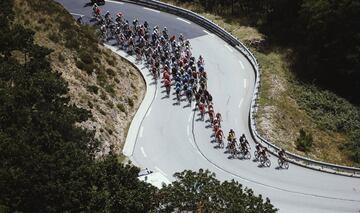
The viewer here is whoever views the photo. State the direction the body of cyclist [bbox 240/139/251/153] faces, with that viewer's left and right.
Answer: facing the viewer and to the right of the viewer

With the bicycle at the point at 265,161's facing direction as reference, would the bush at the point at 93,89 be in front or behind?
behind

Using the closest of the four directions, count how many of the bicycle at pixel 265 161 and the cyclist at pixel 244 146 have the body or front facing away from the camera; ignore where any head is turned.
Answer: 0

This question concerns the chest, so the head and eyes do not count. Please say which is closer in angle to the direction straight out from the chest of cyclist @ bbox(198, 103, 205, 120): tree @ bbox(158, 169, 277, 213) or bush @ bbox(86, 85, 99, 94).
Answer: the tree

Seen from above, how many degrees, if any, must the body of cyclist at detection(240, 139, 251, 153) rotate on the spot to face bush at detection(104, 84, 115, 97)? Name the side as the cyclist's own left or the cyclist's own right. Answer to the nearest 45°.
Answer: approximately 135° to the cyclist's own right

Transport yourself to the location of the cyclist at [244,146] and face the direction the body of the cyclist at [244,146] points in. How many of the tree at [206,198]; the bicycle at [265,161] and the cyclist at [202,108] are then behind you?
1

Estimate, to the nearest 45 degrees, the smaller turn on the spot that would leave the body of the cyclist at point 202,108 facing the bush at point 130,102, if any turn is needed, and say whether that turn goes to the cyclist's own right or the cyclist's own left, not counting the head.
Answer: approximately 90° to the cyclist's own right

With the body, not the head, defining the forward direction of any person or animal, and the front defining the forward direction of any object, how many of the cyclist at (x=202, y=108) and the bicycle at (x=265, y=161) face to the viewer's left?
0

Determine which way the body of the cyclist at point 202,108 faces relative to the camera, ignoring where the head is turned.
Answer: toward the camera

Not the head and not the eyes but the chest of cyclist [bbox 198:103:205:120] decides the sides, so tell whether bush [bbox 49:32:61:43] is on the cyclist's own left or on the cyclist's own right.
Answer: on the cyclist's own right

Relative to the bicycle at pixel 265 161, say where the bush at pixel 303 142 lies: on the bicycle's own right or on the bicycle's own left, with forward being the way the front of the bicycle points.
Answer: on the bicycle's own left

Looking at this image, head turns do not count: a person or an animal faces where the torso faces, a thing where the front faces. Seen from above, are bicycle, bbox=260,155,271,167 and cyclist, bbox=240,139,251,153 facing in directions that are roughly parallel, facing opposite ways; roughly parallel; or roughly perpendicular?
roughly parallel

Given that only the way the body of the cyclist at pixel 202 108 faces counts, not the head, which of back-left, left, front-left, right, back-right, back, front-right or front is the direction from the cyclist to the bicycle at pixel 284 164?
front-left

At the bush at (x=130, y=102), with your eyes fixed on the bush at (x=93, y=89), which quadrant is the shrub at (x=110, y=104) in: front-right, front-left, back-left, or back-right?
front-left

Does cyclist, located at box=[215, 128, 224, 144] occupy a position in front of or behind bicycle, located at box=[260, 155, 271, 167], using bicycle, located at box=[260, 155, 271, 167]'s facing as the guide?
behind
